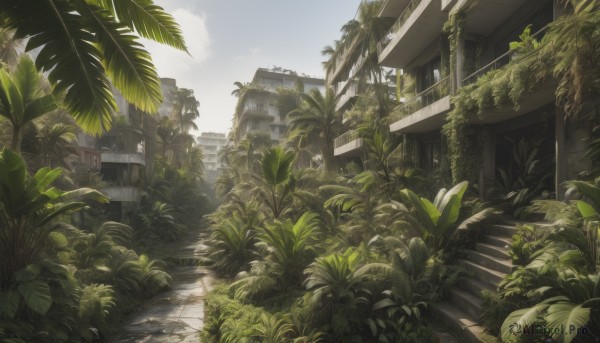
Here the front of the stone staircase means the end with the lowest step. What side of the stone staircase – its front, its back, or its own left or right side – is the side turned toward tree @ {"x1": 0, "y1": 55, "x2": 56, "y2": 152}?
front

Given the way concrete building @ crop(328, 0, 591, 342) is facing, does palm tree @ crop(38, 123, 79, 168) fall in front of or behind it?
in front

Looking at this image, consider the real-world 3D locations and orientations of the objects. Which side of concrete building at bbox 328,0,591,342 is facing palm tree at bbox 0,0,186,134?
front

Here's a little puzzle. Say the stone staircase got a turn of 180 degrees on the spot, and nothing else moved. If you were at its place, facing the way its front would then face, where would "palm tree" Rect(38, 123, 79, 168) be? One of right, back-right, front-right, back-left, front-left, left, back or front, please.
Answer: back-left

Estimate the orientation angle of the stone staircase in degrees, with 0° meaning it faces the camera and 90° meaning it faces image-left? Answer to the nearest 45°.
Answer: approximately 45°

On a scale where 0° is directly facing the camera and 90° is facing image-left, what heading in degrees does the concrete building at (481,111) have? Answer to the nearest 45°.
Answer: approximately 45°

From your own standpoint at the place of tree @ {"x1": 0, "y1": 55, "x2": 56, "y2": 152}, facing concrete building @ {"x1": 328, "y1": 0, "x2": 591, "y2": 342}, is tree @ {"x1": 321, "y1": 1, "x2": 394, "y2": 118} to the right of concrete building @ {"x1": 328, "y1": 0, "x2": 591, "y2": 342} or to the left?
left

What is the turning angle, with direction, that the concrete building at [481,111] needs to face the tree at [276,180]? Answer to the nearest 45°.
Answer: approximately 45° to its right

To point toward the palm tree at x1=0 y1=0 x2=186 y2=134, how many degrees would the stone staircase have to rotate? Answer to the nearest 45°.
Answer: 0° — it already faces it
